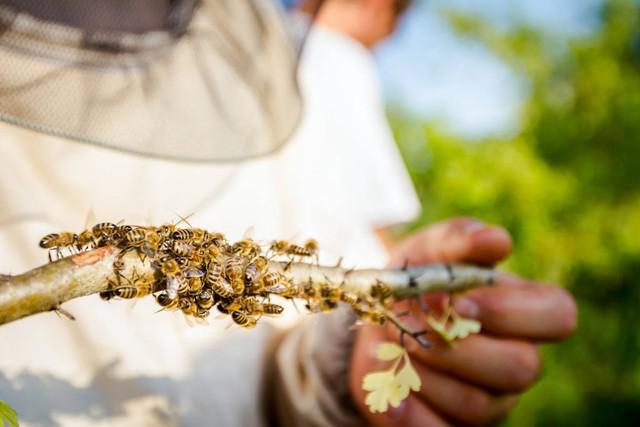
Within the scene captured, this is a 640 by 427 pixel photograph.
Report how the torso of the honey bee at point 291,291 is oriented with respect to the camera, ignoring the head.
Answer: to the viewer's right

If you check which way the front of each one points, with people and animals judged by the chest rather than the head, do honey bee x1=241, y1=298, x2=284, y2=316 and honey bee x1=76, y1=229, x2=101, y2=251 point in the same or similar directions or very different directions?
very different directions

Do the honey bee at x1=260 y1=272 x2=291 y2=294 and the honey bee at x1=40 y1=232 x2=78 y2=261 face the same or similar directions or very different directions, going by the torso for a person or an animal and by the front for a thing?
very different directions

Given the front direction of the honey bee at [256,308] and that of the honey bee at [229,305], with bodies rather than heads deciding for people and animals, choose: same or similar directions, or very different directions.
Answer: same or similar directions

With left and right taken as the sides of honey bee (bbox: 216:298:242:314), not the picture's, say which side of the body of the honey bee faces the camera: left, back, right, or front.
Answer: left
